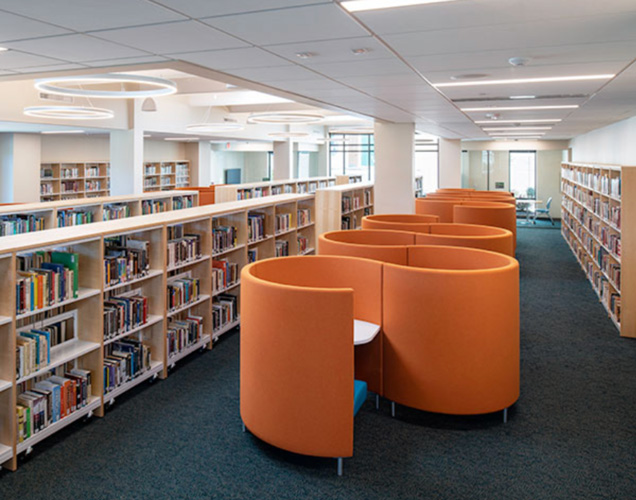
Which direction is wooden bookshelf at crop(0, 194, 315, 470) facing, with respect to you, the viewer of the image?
facing the viewer and to the right of the viewer

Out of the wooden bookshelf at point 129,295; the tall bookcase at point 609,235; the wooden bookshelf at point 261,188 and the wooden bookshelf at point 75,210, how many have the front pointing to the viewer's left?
1

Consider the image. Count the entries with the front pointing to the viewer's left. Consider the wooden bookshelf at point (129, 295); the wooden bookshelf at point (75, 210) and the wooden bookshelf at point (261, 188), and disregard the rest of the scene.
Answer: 0

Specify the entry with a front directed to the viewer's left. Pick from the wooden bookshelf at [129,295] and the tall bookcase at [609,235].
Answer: the tall bookcase

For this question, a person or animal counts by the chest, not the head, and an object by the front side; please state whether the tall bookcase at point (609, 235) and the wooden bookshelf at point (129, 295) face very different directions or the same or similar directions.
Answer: very different directions

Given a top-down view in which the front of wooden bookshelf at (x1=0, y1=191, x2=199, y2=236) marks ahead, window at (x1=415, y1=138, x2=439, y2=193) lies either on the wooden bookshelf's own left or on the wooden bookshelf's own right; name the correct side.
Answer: on the wooden bookshelf's own left

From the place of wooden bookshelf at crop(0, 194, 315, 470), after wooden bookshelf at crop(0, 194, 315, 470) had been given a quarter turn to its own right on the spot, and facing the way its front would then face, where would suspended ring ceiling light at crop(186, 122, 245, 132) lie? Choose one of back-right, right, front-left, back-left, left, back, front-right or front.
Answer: back-right

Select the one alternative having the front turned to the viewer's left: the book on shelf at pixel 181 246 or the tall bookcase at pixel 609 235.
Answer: the tall bookcase

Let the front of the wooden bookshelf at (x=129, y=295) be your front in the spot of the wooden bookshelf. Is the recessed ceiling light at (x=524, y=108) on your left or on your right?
on your left

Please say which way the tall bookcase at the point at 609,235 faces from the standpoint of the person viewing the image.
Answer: facing to the left of the viewer

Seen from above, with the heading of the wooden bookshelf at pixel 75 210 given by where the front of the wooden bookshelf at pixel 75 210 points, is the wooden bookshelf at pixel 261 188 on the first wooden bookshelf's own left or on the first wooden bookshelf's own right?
on the first wooden bookshelf's own left

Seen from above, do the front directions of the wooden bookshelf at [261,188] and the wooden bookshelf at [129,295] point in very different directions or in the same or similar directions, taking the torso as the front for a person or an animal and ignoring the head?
same or similar directions

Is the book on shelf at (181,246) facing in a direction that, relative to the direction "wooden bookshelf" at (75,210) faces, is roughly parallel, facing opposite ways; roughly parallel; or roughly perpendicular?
roughly parallel

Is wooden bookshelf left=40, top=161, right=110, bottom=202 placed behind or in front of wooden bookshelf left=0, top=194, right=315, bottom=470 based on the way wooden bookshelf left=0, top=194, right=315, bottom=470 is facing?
behind
